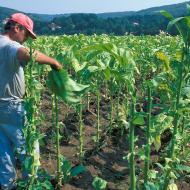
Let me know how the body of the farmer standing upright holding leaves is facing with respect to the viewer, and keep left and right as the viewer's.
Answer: facing away from the viewer and to the right of the viewer
